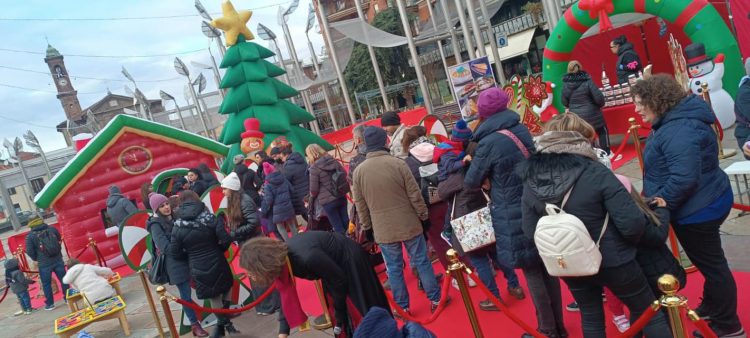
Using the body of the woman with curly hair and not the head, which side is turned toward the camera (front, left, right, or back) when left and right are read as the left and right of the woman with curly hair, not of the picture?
left

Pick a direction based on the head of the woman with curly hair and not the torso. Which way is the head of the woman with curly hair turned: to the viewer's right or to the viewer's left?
to the viewer's left

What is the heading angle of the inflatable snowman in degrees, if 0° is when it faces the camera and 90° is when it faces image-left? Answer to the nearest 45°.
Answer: approximately 45°

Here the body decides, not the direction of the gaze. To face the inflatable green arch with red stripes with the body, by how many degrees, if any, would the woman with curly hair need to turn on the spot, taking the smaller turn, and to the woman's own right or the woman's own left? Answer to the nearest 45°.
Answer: approximately 90° to the woman's own right

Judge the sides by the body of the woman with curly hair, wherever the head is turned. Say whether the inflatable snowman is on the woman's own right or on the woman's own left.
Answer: on the woman's own right

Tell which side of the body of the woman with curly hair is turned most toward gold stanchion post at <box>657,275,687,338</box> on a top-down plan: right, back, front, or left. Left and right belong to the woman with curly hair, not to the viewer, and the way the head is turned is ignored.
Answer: left
